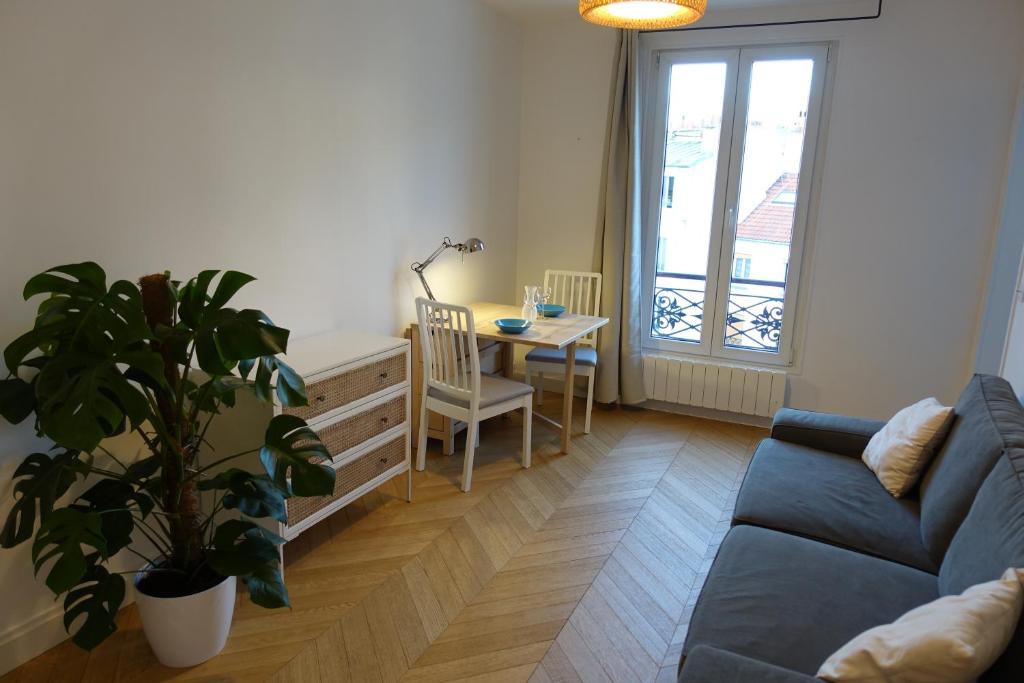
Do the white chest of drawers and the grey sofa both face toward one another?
yes

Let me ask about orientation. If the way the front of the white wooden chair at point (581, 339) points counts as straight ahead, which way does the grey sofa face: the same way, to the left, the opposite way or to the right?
to the right

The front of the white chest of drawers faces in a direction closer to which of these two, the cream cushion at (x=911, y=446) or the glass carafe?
the cream cushion

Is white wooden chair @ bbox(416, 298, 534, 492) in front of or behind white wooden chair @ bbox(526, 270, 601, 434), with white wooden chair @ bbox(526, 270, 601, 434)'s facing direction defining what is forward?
in front

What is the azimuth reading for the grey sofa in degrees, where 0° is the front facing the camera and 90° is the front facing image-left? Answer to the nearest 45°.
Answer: approximately 90°

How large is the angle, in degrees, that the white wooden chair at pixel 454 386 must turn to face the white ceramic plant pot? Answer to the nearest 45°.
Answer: approximately 180°

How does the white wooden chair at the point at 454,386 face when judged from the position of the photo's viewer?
facing away from the viewer and to the right of the viewer

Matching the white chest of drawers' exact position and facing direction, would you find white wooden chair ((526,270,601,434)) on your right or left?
on your left

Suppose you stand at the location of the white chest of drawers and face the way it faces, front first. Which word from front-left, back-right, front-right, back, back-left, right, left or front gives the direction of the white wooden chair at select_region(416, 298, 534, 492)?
left

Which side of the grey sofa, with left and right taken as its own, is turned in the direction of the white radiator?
right

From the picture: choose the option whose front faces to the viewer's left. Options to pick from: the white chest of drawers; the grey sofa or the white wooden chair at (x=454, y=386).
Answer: the grey sofa

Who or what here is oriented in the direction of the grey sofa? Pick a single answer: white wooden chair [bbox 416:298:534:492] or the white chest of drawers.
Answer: the white chest of drawers

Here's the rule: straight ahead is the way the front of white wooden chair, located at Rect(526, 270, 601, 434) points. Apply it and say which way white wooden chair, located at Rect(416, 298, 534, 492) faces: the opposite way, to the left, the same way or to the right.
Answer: the opposite way

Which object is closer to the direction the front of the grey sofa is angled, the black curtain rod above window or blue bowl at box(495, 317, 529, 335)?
the blue bowl

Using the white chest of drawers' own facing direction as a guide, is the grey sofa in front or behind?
in front

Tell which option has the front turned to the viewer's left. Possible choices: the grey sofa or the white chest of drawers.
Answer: the grey sofa
